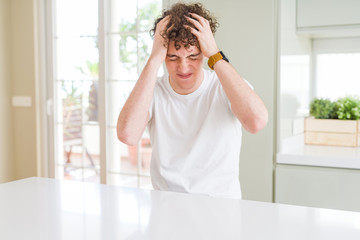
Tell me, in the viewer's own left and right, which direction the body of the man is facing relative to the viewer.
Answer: facing the viewer

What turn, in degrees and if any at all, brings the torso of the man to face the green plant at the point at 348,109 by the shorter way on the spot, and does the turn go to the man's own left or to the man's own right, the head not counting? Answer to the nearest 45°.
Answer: approximately 135° to the man's own left

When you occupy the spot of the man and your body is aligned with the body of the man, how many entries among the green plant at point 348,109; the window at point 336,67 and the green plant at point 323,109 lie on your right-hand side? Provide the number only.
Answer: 0

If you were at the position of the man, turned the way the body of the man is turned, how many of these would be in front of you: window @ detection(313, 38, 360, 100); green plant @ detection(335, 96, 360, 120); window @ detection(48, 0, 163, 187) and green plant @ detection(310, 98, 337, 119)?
0

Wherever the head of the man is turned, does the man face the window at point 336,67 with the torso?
no

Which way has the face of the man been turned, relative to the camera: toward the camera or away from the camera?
toward the camera

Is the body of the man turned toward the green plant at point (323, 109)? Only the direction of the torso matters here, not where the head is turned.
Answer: no

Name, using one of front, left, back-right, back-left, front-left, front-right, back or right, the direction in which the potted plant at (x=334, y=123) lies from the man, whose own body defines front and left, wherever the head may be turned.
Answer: back-left
